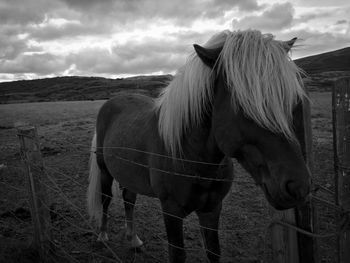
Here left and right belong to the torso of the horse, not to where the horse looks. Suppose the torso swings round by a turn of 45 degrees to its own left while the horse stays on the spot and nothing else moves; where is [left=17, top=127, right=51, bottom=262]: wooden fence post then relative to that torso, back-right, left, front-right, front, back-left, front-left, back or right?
back-left

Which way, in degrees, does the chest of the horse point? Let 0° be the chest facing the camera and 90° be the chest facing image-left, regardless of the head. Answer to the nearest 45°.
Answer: approximately 315°
